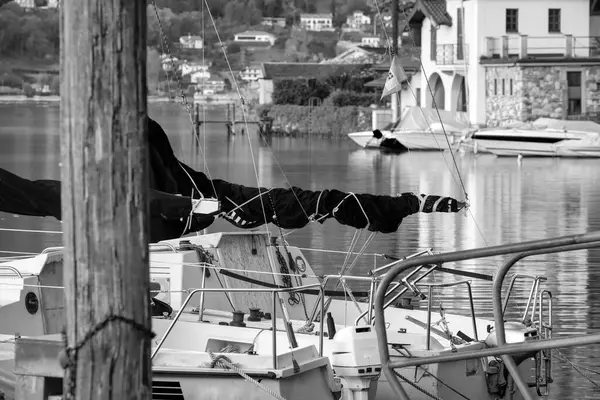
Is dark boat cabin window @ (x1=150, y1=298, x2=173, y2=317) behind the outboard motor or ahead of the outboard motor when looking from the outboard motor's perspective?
ahead

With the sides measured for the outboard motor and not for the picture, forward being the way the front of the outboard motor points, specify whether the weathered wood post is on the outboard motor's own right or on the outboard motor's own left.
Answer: on the outboard motor's own left

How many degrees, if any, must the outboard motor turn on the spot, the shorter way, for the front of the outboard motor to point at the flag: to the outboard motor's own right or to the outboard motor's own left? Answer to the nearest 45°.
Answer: approximately 45° to the outboard motor's own right

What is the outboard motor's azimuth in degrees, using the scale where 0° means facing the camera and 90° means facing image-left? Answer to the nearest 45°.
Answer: approximately 135°

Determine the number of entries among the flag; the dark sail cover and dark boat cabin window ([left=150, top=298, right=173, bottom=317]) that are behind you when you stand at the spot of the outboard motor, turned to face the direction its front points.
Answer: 0

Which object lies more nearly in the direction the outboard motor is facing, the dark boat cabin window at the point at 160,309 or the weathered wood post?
the dark boat cabin window
